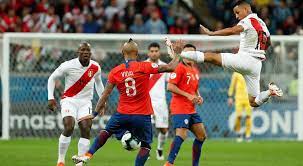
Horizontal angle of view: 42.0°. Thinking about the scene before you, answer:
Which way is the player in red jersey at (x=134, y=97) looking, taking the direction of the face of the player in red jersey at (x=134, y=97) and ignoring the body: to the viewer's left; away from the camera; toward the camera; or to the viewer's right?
away from the camera

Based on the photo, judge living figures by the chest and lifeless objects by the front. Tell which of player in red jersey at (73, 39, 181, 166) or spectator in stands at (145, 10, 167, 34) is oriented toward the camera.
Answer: the spectator in stands

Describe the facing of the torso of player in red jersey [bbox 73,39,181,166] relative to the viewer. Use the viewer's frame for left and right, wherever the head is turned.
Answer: facing away from the viewer

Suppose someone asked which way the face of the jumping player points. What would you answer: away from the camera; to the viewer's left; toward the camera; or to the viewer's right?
to the viewer's left

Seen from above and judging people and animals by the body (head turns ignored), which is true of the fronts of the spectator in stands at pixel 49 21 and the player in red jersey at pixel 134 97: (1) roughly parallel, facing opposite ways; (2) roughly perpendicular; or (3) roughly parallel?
roughly parallel, facing opposite ways

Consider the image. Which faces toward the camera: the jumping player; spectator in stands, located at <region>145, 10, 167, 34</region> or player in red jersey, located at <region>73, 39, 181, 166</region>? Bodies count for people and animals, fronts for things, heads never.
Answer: the spectator in stands

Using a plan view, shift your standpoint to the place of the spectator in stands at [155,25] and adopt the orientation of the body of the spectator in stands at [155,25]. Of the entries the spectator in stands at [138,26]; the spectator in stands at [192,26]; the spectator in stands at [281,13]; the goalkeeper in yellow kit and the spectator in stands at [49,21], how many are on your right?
2

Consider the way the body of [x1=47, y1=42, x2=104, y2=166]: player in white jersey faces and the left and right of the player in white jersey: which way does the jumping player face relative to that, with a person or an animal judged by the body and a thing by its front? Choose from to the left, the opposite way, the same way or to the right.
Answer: to the right

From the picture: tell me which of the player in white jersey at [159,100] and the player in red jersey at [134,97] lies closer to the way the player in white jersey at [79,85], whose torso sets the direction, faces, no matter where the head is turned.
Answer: the player in red jersey

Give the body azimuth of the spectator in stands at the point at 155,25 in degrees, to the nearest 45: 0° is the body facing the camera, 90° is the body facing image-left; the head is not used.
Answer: approximately 0°

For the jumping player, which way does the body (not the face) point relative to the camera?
to the viewer's left

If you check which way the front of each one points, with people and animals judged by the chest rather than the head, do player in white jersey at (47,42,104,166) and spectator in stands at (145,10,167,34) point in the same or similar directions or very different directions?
same or similar directions

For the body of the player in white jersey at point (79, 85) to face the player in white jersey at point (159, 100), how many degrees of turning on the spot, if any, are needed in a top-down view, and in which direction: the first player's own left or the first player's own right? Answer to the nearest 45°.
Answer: approximately 135° to the first player's own left

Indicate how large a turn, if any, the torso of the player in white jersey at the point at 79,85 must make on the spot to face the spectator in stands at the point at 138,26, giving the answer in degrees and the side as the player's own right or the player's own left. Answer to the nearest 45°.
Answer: approximately 180°
